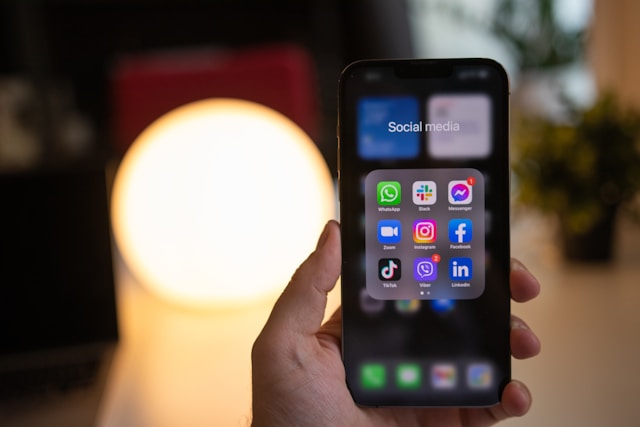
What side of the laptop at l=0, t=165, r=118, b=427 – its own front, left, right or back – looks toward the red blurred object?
back

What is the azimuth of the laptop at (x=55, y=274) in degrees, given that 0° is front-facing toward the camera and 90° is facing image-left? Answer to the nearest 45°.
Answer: approximately 0°
